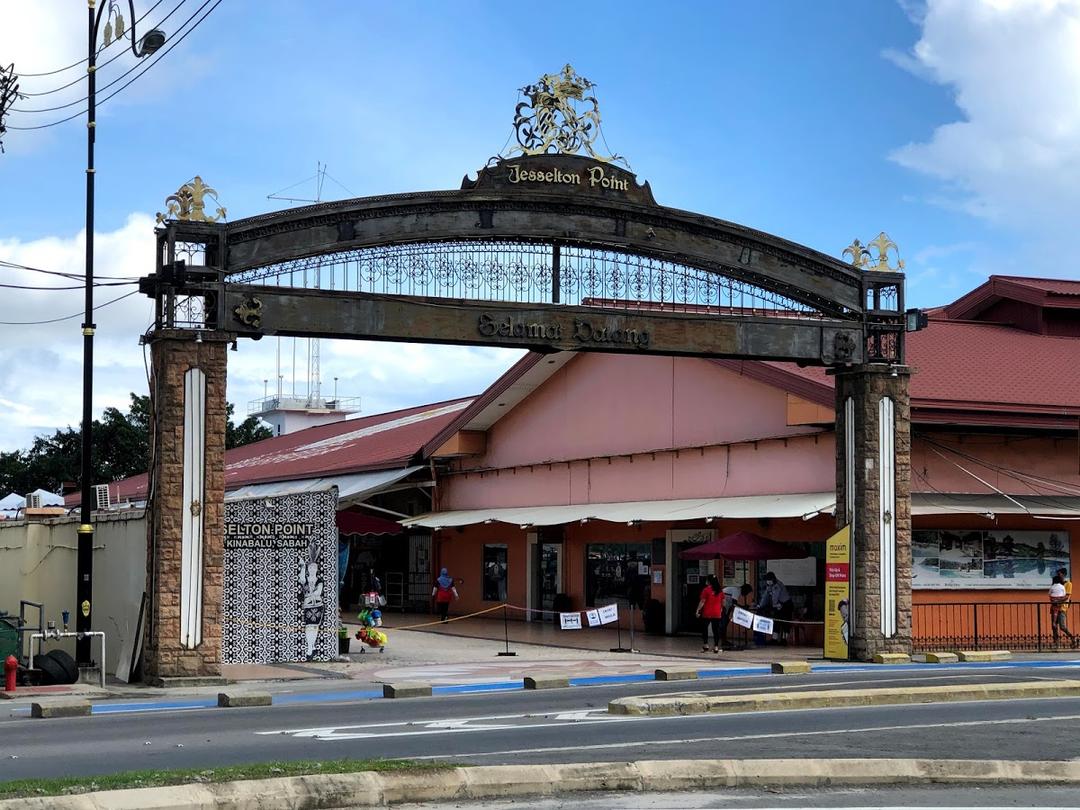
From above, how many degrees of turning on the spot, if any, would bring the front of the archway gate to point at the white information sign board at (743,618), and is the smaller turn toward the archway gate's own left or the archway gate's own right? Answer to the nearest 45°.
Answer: approximately 135° to the archway gate's own left

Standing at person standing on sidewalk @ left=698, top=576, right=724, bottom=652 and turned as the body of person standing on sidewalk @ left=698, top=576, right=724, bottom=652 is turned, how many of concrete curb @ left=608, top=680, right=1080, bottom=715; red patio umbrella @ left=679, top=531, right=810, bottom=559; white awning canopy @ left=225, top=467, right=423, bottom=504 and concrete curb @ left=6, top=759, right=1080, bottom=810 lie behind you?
2

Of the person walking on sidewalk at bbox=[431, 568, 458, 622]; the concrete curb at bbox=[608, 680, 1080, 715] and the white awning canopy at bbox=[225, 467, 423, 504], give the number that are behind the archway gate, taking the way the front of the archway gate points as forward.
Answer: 2

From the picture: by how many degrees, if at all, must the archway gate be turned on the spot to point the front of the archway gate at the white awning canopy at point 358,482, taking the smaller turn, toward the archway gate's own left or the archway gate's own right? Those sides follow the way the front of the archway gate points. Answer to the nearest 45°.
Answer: approximately 180°

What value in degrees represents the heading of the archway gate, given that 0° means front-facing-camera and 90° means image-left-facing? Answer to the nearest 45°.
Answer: approximately 0°
